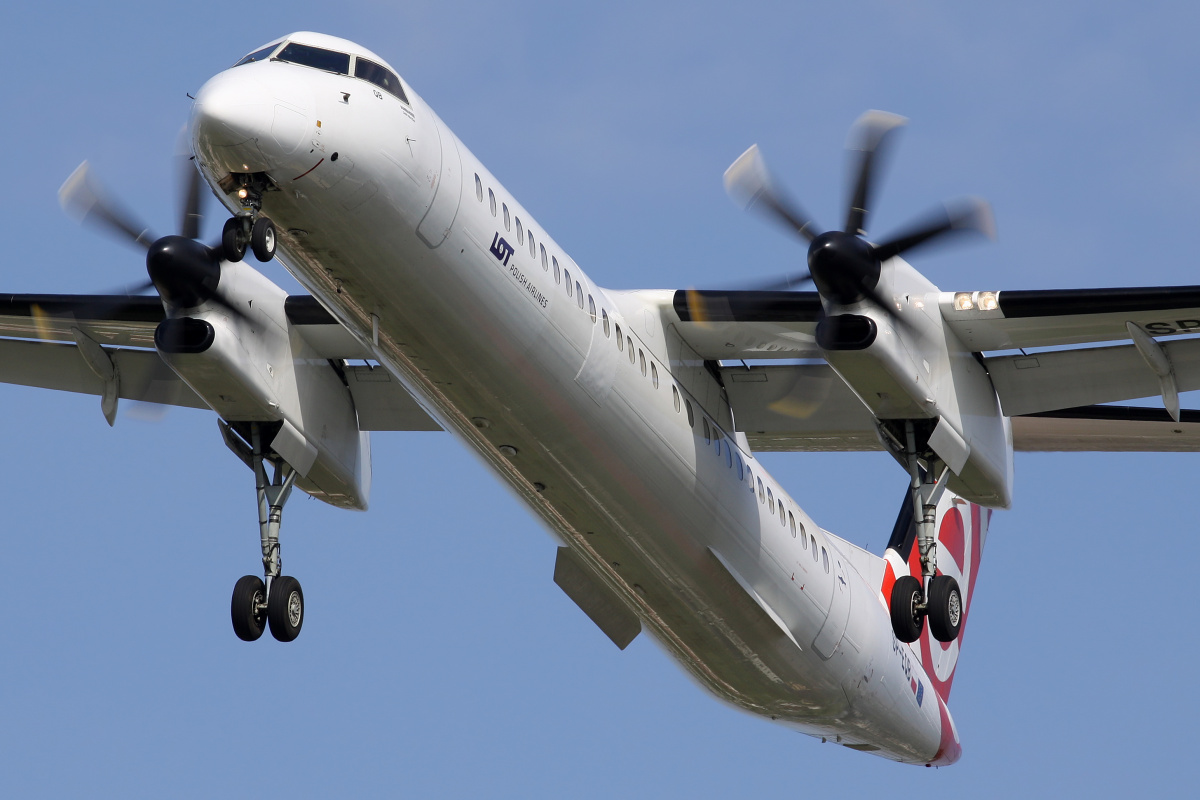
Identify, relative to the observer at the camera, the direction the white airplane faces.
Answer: facing the viewer and to the left of the viewer
